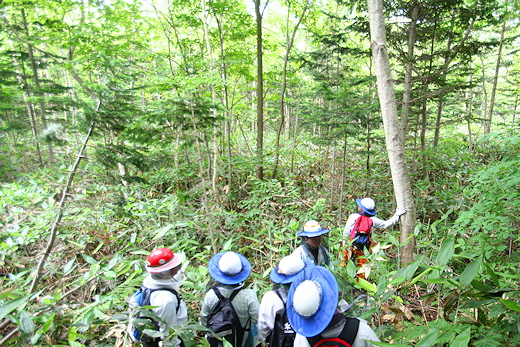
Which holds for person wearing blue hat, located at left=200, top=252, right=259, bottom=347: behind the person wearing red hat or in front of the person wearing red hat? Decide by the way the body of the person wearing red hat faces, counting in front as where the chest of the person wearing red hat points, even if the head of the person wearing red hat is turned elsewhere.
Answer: in front

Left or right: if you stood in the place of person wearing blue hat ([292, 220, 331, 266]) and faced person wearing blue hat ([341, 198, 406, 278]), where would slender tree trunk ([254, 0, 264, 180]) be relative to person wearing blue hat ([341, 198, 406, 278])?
left

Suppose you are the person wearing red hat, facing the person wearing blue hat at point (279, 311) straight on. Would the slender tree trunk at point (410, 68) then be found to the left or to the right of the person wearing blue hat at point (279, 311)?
left

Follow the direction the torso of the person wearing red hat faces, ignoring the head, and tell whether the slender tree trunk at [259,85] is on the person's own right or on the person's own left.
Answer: on the person's own left

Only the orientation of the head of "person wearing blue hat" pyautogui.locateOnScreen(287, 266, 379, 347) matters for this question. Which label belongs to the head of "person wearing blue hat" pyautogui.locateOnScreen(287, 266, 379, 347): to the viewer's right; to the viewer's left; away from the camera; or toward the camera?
away from the camera

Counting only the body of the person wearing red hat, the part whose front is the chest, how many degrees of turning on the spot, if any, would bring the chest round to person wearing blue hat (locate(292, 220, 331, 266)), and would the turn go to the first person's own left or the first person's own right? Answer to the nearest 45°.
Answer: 0° — they already face them

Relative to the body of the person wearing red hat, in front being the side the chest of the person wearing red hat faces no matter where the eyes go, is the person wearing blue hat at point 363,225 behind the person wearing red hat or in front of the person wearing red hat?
in front

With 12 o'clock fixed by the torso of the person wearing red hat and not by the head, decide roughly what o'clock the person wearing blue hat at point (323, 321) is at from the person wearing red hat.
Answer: The person wearing blue hat is roughly at 2 o'clock from the person wearing red hat.

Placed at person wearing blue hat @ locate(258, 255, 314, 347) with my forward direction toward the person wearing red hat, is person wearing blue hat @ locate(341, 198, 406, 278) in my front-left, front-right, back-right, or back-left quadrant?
back-right

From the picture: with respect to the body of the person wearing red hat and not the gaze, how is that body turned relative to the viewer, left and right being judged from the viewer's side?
facing to the right of the viewer

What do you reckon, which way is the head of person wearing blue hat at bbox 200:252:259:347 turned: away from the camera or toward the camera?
away from the camera
